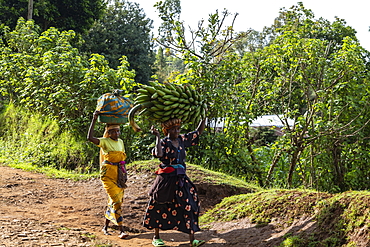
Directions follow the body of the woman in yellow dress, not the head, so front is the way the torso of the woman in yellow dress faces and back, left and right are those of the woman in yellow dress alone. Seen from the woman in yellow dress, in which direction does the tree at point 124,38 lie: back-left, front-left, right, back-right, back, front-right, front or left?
back-left

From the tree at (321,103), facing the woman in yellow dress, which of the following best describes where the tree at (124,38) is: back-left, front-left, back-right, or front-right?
back-right

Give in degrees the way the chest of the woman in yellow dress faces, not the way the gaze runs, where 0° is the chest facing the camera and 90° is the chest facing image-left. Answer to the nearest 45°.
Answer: approximately 315°

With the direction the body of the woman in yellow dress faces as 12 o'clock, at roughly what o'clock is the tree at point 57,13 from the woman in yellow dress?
The tree is roughly at 7 o'clock from the woman in yellow dress.

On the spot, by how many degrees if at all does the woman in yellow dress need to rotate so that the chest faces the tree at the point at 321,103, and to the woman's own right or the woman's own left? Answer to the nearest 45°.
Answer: approximately 90° to the woman's own left
